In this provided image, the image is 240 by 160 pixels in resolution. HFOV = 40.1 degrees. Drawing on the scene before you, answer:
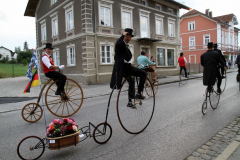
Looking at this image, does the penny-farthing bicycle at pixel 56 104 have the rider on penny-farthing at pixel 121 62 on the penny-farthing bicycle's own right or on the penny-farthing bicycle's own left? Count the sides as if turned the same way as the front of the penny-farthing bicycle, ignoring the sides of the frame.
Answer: on the penny-farthing bicycle's own right

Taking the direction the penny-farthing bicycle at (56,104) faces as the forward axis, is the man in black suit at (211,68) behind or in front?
in front

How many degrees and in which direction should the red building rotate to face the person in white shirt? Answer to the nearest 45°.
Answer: approximately 45° to its right

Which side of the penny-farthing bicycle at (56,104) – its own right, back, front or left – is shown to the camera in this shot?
right

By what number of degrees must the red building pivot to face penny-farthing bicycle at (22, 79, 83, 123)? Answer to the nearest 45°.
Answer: approximately 45° to its right

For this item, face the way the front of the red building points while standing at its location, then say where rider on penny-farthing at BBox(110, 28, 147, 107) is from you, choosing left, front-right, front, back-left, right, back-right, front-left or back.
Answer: front-right
